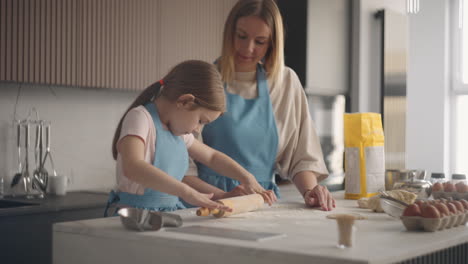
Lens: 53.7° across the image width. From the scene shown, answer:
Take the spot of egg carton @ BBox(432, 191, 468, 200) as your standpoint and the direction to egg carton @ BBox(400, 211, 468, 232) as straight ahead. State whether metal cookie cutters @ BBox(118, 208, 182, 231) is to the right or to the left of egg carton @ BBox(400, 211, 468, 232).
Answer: right

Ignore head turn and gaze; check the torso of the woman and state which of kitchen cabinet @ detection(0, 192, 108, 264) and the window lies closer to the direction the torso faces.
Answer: the kitchen cabinet

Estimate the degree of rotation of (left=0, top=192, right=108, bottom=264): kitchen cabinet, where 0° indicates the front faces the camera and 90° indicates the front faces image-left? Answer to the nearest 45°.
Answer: approximately 0°

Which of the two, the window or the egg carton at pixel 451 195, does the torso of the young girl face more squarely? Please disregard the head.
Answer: the egg carton

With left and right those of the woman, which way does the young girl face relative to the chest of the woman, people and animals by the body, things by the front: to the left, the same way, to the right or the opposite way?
to the left

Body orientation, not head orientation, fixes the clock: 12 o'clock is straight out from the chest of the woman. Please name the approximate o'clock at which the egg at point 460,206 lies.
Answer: The egg is roughly at 9 o'clock from the woman.

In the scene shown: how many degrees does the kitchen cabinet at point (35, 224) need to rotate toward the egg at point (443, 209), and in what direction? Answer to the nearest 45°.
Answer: approximately 45° to its left

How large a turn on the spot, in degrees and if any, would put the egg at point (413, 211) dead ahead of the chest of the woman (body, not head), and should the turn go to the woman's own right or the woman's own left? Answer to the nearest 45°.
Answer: approximately 90° to the woman's own left
